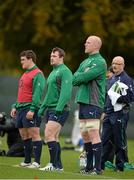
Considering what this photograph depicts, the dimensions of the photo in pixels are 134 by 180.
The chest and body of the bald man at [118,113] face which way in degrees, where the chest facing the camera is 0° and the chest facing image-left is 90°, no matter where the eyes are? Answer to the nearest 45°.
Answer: approximately 45°

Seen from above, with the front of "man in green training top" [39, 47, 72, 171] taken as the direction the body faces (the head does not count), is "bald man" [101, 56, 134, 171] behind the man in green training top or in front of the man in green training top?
behind

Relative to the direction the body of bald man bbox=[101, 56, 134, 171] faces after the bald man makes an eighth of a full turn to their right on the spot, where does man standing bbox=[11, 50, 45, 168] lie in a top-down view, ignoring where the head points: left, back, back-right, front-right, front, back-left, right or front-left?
front

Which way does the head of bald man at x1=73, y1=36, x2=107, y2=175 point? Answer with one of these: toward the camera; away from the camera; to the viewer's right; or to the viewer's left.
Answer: to the viewer's left

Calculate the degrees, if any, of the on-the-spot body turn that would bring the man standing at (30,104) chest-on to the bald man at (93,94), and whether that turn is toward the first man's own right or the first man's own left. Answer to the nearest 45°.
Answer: approximately 90° to the first man's own left
